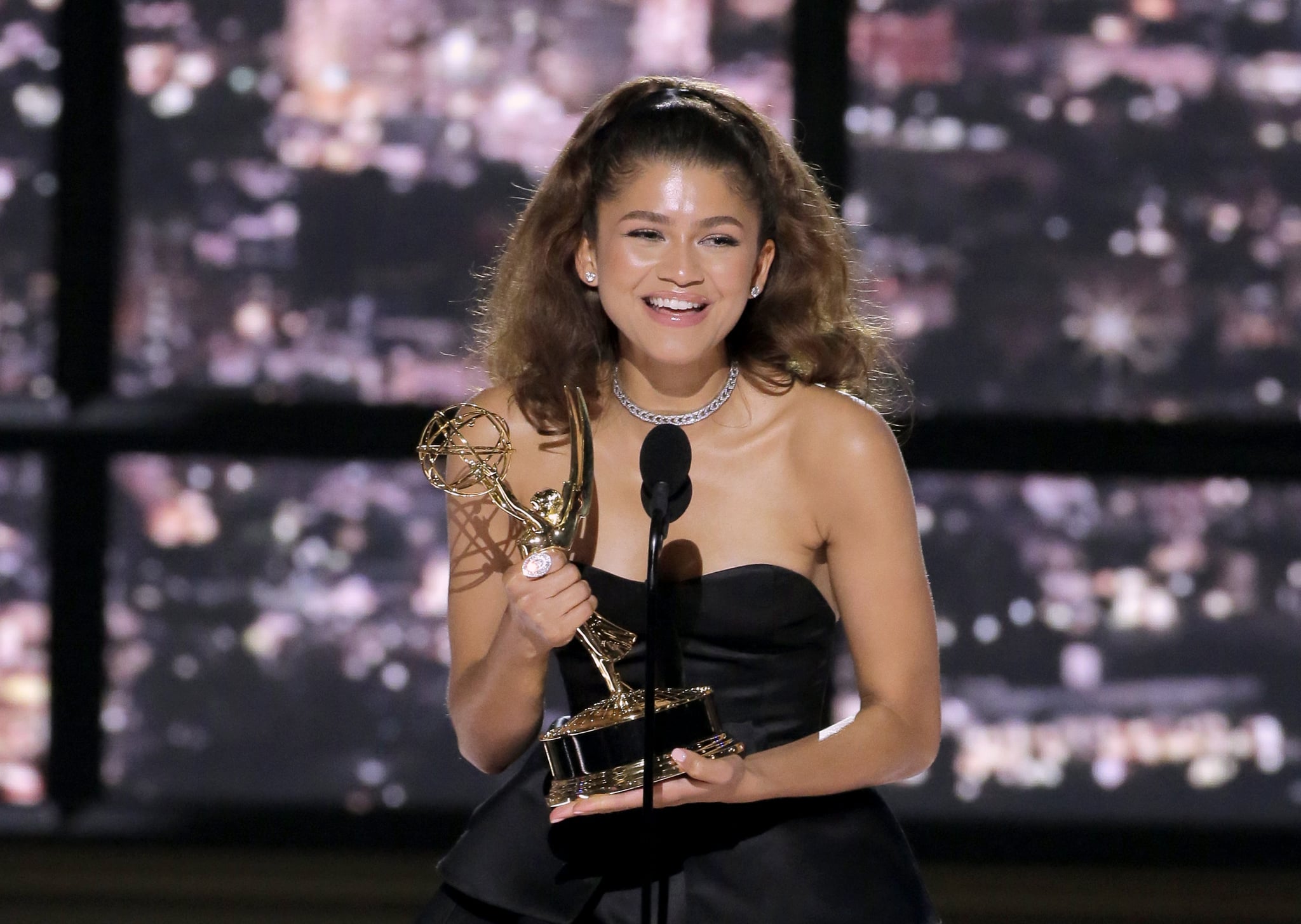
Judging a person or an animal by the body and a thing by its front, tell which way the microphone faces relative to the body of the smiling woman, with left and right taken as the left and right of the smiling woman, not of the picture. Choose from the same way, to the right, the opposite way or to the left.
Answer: the opposite way

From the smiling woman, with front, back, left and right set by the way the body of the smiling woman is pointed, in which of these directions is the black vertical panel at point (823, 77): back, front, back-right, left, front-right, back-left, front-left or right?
back

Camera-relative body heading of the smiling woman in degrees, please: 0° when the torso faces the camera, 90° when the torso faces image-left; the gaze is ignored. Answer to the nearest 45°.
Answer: approximately 0°

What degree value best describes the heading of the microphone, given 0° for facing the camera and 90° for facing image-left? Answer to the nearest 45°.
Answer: approximately 180°

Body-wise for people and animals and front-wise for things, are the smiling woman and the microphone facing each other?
yes

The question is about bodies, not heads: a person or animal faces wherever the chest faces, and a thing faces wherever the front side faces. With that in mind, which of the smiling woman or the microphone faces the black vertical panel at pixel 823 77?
the microphone

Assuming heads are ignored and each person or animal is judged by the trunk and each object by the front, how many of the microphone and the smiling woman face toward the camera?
1
